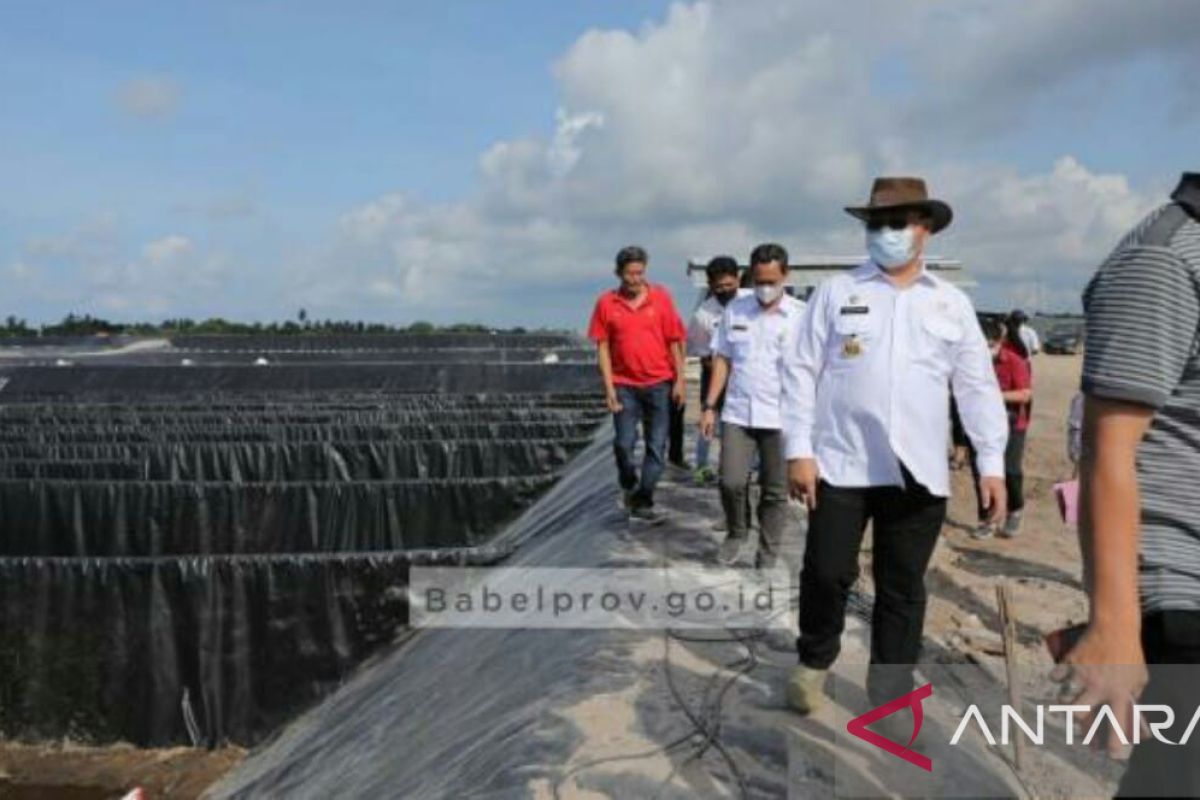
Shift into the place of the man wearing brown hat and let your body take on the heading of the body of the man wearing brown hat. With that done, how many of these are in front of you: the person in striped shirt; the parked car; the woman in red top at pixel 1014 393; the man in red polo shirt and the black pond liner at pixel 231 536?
1

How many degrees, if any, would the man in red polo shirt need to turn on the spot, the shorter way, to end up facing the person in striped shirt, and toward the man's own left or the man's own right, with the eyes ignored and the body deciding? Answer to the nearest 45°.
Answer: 0° — they already face them

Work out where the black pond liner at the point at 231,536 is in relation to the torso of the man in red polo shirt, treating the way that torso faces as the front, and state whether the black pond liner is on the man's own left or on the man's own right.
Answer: on the man's own right

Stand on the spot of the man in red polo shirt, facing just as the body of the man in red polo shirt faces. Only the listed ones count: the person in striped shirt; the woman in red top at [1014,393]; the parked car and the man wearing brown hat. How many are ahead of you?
2

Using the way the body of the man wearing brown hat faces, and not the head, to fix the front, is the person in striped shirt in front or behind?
in front

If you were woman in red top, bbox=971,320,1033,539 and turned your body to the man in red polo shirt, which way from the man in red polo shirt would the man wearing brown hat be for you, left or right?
left

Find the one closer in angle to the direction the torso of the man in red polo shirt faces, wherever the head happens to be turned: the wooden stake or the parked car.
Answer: the wooden stake

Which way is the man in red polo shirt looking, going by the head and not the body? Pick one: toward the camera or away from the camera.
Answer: toward the camera

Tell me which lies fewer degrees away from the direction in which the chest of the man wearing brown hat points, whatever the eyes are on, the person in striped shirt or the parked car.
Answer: the person in striped shirt

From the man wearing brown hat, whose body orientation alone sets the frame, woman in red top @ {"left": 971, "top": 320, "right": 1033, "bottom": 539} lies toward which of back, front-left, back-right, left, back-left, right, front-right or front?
back

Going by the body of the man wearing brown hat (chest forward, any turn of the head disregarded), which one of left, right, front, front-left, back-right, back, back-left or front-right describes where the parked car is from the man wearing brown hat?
back

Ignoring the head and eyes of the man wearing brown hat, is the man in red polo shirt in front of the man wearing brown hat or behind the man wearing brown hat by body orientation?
behind

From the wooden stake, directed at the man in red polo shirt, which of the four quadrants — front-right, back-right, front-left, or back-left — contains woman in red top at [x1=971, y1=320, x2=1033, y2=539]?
front-right

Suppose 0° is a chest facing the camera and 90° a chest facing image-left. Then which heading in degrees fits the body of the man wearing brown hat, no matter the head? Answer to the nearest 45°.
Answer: approximately 0°

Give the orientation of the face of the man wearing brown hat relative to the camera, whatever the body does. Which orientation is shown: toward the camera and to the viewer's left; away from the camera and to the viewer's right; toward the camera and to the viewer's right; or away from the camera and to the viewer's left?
toward the camera and to the viewer's left

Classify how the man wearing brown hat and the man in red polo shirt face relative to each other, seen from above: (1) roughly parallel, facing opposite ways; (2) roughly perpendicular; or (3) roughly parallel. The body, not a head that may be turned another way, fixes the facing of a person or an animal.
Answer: roughly parallel

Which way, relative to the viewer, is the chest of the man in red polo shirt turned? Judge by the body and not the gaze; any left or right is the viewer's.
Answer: facing the viewer

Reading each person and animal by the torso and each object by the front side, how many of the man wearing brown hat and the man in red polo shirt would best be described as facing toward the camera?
2
